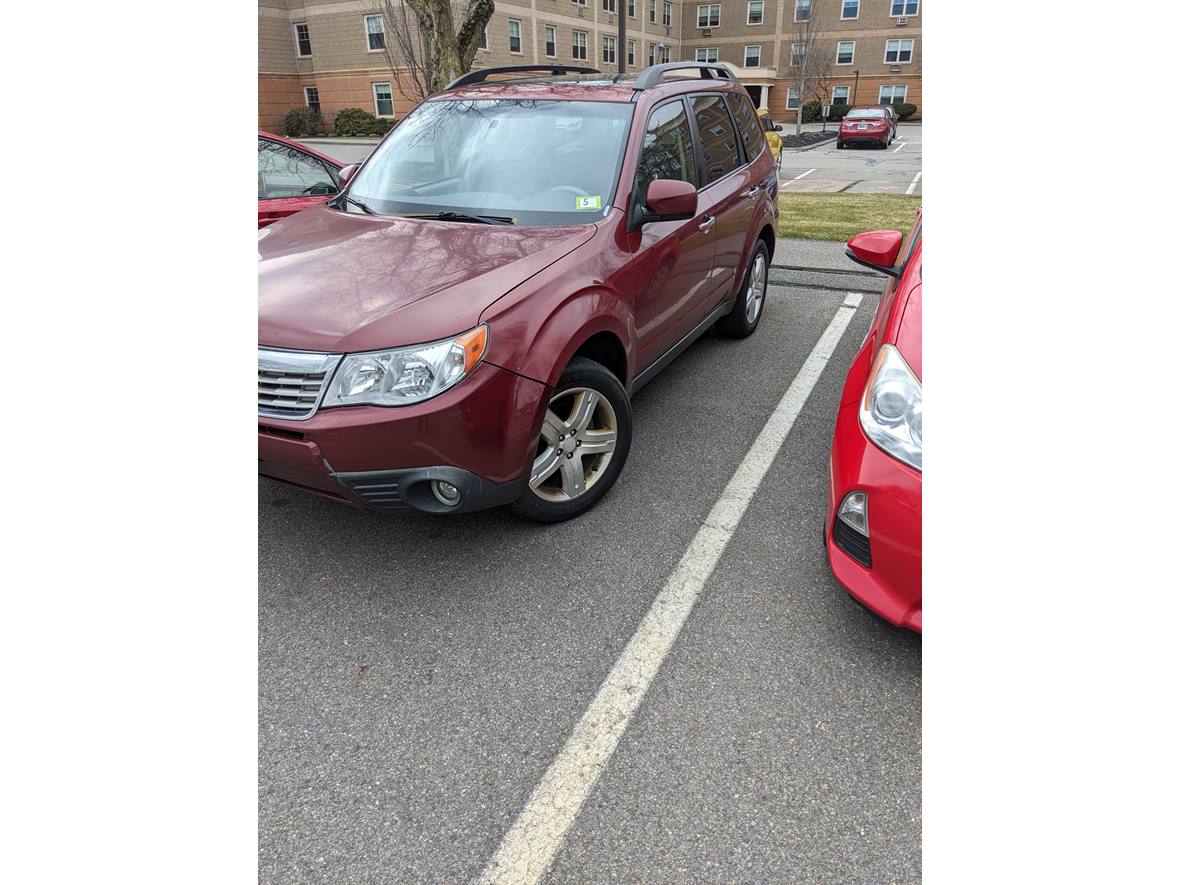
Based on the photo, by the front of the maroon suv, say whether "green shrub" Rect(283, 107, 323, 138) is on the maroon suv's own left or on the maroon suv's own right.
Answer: on the maroon suv's own right

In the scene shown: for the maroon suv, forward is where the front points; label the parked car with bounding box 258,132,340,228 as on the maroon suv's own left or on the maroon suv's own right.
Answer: on the maroon suv's own right

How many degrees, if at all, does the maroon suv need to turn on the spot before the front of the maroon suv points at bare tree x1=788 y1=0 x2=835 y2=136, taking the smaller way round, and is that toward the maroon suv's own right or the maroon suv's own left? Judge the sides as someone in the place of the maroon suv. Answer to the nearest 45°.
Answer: approximately 135° to the maroon suv's own right

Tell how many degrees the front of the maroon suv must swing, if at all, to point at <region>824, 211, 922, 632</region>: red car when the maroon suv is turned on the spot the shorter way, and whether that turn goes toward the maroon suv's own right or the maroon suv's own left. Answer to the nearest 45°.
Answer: approximately 90° to the maroon suv's own left

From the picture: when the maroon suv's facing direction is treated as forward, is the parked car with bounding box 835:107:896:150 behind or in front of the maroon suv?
behind

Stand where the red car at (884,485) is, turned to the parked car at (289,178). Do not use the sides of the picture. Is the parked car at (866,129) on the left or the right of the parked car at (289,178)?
right

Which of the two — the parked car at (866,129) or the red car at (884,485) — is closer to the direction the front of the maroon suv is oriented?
the red car

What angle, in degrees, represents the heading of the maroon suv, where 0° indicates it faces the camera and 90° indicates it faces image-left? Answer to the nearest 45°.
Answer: approximately 45°
